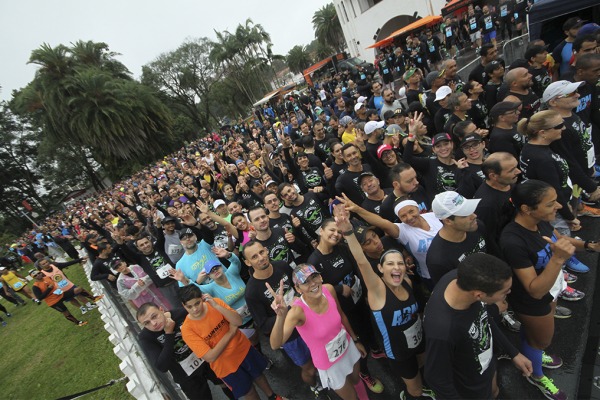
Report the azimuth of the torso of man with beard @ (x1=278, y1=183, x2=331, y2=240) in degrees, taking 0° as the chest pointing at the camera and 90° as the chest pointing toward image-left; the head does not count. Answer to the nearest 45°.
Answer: approximately 0°

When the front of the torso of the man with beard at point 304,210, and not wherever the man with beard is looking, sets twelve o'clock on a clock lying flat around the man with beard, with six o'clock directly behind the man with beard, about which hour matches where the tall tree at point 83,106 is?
The tall tree is roughly at 5 o'clock from the man with beard.

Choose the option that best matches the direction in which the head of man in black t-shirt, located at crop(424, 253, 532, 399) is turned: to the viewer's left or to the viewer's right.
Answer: to the viewer's right

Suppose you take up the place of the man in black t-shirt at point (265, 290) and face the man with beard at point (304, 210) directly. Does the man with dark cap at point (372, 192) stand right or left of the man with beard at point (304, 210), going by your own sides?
right

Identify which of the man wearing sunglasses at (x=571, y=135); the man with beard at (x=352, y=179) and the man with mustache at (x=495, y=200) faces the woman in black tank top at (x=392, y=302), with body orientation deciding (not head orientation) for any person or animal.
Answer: the man with beard at (x=352, y=179)

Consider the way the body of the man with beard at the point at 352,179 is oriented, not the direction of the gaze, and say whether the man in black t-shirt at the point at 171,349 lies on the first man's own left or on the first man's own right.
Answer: on the first man's own right

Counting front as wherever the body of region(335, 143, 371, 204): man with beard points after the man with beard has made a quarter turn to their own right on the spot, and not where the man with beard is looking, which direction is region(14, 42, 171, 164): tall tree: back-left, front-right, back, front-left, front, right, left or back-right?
front-right

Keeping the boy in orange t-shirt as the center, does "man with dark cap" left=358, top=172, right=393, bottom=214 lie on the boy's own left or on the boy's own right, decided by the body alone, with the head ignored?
on the boy's own left
